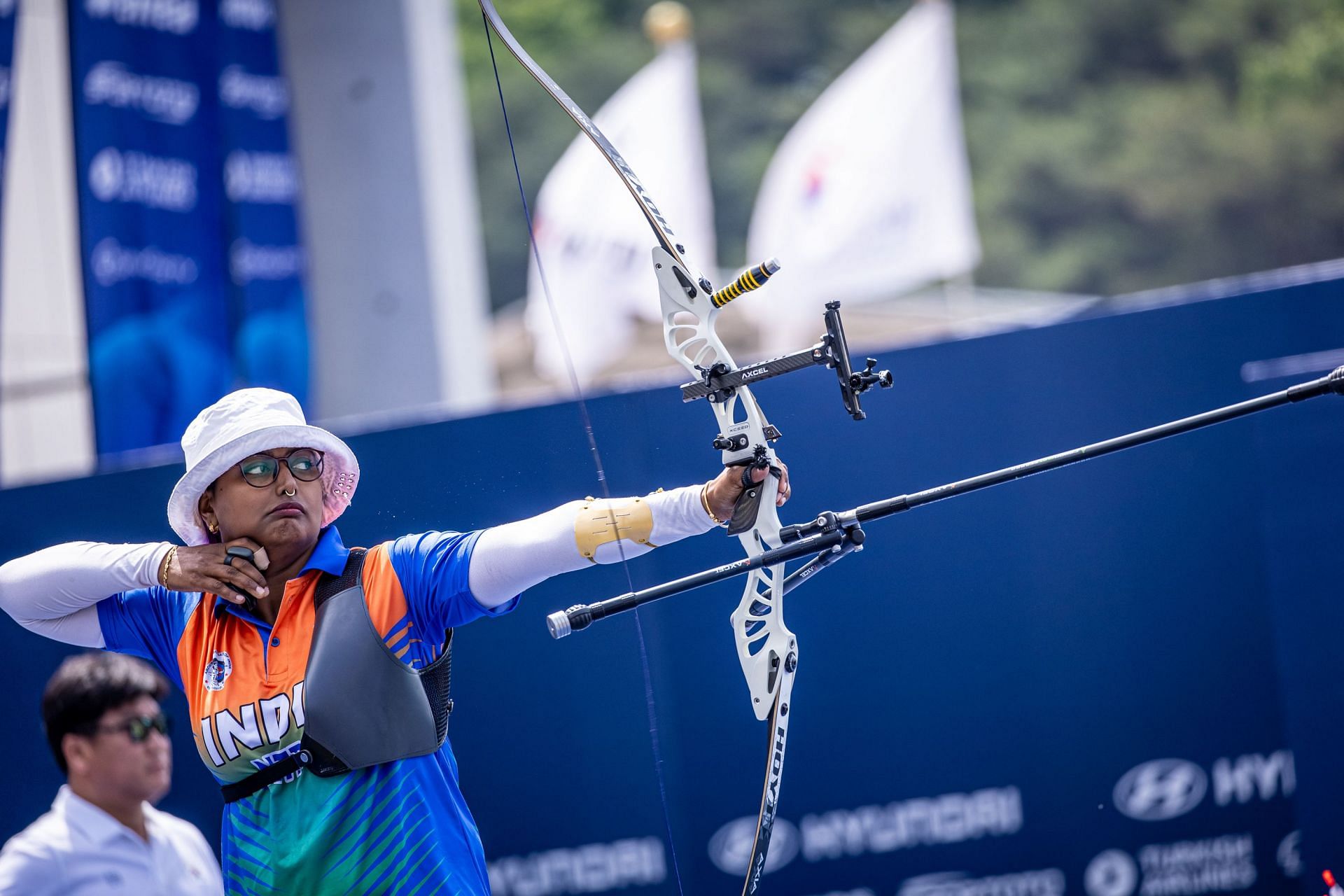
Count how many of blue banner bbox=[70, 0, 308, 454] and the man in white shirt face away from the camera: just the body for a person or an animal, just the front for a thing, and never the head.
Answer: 0

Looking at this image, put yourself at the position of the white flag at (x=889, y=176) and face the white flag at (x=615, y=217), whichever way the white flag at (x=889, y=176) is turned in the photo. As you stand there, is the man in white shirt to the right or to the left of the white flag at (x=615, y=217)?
left

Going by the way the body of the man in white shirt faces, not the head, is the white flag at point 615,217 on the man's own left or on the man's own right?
on the man's own left

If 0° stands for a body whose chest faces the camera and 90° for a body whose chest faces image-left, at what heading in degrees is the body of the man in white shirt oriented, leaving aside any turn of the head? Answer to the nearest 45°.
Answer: approximately 315°

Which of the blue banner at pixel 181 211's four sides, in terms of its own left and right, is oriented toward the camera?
front

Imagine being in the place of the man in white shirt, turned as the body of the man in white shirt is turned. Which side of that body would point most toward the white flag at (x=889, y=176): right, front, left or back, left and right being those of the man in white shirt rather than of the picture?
left

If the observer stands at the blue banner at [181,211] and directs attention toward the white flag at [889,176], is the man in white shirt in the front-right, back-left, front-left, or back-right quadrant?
back-right

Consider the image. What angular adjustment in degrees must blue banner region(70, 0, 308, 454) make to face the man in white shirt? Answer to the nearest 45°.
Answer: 0° — it already faces them

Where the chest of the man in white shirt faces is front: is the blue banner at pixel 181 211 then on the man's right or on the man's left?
on the man's left
